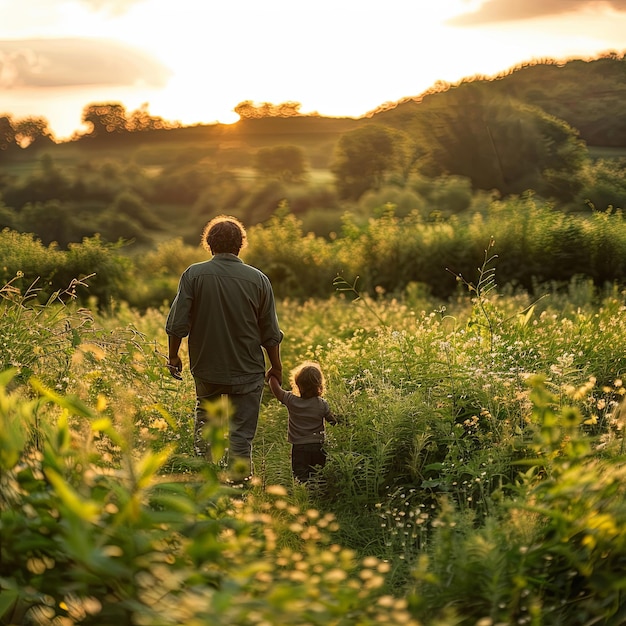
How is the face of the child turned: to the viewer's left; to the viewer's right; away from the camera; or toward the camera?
away from the camera

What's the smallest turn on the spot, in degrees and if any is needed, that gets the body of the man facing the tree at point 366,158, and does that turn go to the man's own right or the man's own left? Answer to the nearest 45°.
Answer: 0° — they already face it

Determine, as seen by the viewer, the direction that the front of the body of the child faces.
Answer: away from the camera

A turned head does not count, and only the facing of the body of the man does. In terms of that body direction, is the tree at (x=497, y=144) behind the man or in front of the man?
in front

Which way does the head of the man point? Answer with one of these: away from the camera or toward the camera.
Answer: away from the camera

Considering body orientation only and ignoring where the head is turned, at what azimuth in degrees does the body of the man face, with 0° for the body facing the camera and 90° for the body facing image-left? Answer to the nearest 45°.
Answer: approximately 180°
